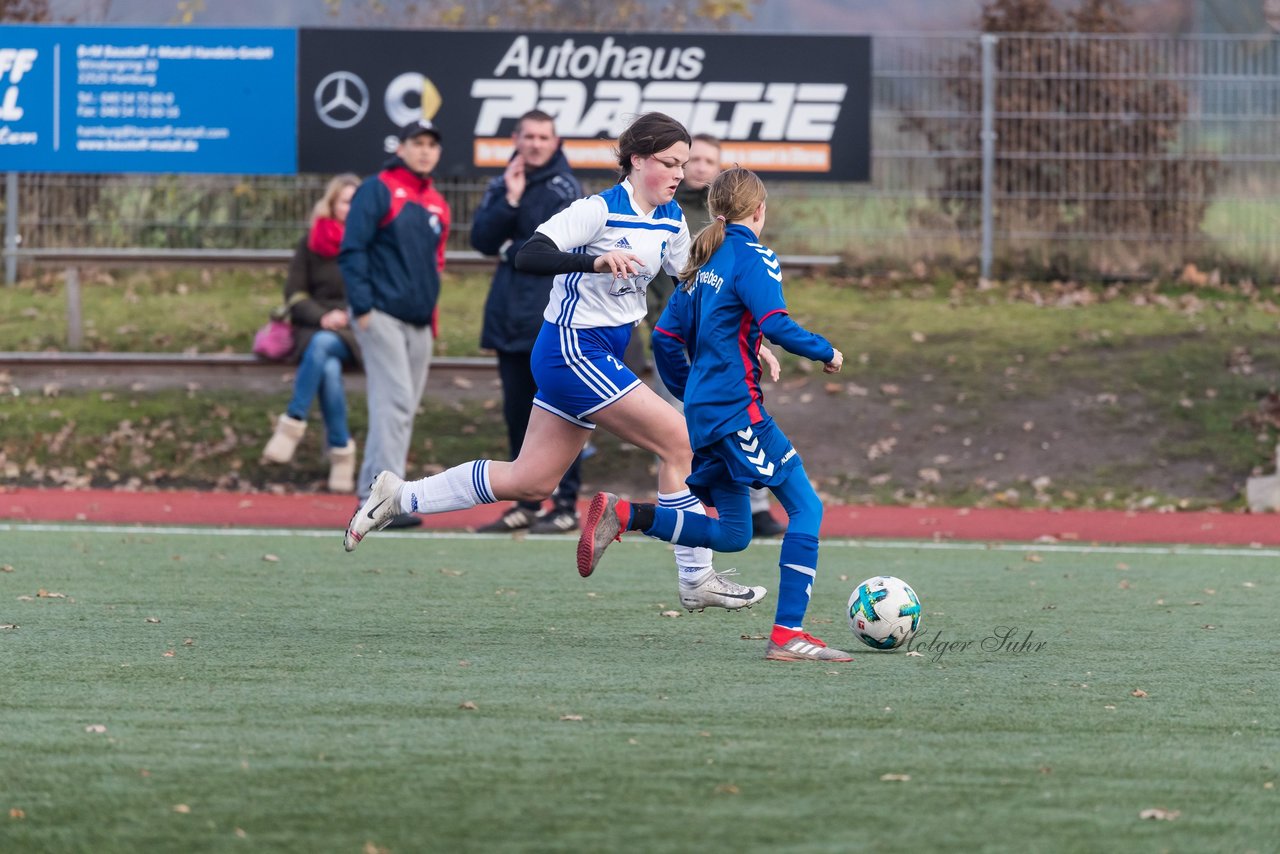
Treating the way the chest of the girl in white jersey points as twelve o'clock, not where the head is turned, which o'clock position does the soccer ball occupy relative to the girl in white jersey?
The soccer ball is roughly at 12 o'clock from the girl in white jersey.

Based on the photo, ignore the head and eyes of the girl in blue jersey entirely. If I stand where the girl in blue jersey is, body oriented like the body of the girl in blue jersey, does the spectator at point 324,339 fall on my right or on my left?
on my left

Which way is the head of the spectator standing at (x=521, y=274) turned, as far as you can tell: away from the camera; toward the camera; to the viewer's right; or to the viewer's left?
toward the camera

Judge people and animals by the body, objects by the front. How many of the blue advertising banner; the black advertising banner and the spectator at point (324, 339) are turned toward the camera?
3

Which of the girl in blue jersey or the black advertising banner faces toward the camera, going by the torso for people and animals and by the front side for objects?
the black advertising banner

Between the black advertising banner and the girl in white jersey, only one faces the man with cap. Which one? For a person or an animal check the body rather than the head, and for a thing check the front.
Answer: the black advertising banner

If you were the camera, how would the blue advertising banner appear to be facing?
facing the viewer

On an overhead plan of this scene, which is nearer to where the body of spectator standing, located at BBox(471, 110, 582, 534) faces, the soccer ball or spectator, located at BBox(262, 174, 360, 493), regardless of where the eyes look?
the soccer ball

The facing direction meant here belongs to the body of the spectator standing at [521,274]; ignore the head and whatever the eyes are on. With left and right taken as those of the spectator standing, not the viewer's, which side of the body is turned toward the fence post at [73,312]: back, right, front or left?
right

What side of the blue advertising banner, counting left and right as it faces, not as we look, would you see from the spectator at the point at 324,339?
front

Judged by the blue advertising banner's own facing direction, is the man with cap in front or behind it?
in front

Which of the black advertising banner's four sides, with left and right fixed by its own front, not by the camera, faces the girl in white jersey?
front

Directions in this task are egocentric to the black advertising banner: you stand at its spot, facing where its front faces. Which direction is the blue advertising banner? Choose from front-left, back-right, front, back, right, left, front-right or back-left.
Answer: right

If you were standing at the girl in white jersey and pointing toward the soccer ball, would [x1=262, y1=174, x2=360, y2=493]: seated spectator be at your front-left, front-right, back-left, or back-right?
back-left

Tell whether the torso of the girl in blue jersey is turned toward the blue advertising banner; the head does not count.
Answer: no

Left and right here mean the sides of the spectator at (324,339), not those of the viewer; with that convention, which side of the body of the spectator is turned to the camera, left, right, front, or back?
front

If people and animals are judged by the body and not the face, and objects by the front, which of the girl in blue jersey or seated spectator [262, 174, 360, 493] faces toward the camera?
the seated spectator

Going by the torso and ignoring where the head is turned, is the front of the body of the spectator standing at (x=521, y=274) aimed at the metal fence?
no

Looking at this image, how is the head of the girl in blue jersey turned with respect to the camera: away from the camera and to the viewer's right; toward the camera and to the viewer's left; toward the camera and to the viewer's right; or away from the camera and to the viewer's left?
away from the camera and to the viewer's right

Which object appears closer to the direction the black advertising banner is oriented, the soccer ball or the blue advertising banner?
the soccer ball
